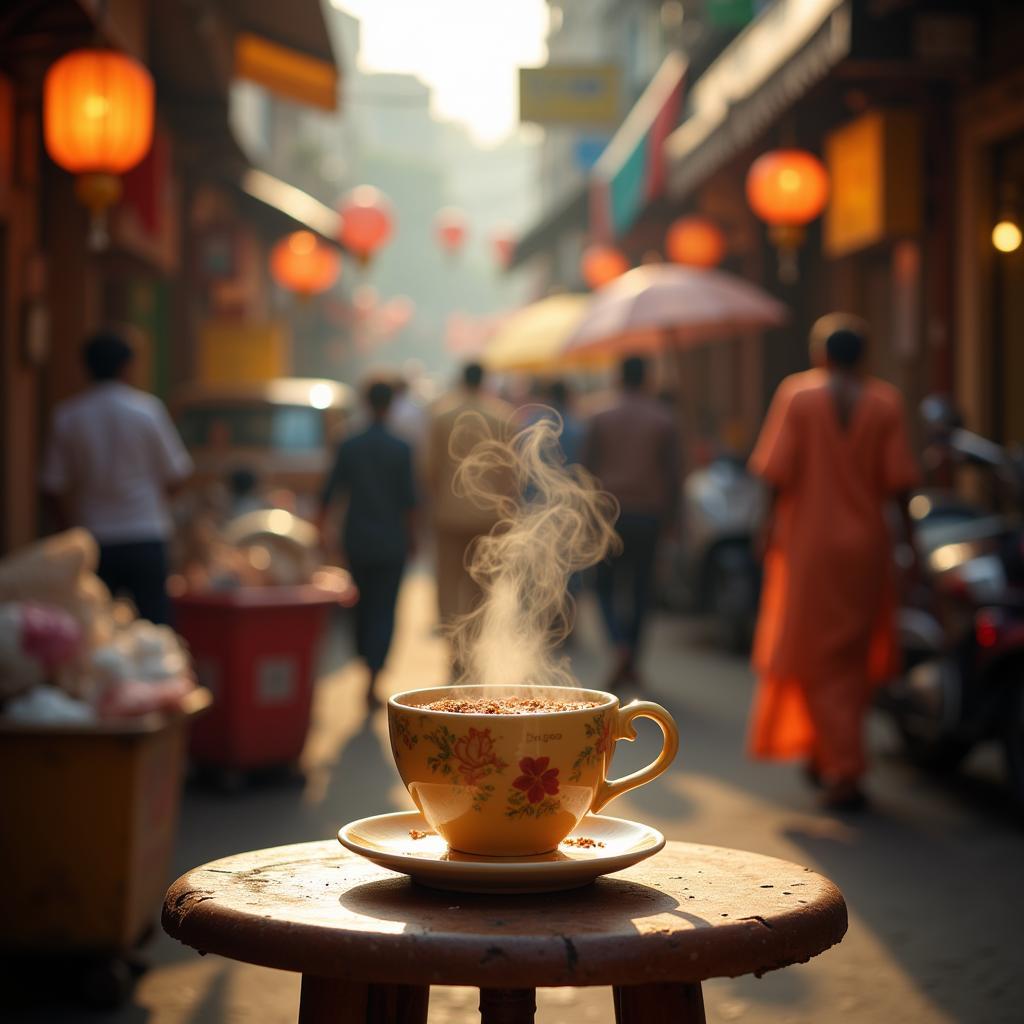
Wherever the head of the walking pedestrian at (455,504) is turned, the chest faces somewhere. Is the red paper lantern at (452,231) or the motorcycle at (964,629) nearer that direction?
the red paper lantern

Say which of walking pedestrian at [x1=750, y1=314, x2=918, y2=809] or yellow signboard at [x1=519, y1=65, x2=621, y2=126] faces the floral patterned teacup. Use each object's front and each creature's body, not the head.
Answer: the yellow signboard

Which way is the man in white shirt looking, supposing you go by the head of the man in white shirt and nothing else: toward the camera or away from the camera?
away from the camera

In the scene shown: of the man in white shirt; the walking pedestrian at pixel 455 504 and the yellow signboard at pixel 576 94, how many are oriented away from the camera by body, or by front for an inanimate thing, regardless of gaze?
2

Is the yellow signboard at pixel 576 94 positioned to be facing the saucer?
yes

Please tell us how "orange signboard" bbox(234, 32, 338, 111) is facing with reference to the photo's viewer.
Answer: facing the viewer and to the right of the viewer

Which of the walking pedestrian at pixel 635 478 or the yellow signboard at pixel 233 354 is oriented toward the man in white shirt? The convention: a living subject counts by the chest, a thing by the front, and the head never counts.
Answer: the yellow signboard

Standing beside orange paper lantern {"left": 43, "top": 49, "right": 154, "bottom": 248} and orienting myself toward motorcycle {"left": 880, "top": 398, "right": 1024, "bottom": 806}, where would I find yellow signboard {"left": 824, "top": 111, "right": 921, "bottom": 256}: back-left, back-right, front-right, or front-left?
front-left

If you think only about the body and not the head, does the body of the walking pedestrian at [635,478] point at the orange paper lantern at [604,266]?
yes

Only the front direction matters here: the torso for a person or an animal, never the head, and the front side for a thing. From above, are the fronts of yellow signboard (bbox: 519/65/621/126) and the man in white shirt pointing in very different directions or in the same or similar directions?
very different directions

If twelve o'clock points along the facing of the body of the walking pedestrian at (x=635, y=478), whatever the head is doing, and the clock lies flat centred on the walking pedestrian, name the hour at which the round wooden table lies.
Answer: The round wooden table is roughly at 6 o'clock from the walking pedestrian.

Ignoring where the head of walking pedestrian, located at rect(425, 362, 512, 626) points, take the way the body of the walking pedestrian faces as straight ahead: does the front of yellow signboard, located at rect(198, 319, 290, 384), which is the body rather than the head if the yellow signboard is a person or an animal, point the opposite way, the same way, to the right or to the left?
the opposite way

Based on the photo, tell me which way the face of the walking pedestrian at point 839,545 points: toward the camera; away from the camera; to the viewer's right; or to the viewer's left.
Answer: away from the camera

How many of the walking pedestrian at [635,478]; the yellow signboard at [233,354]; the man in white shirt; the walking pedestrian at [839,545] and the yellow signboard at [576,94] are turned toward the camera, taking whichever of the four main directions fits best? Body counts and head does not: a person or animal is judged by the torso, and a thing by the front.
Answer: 2

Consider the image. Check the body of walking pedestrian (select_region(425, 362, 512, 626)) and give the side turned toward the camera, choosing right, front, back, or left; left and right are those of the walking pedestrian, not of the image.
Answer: back

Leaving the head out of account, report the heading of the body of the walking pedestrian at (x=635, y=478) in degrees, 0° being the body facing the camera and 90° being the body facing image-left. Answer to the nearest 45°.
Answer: approximately 180°

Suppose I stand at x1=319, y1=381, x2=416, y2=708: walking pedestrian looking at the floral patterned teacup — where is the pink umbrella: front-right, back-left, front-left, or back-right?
back-left

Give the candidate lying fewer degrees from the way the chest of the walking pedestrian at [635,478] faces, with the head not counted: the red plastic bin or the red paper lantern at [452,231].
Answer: the red paper lantern

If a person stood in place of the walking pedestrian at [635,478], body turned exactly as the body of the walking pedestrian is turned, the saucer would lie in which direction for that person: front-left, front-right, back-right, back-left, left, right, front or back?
back

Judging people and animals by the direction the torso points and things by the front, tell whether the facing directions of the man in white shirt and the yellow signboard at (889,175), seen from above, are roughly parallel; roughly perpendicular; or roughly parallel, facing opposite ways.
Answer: roughly perpendicular
